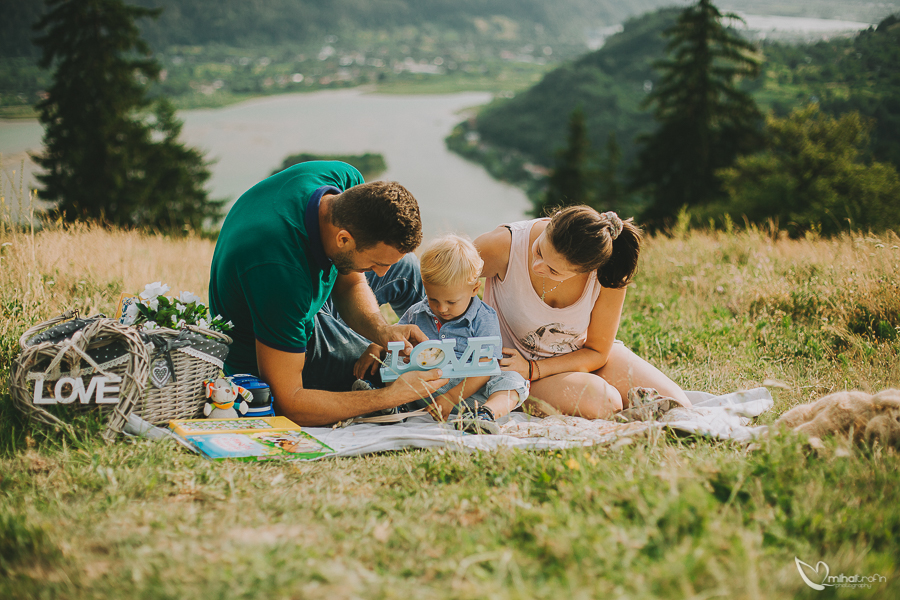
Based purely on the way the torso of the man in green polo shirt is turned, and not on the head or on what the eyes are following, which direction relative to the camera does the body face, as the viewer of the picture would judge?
to the viewer's right

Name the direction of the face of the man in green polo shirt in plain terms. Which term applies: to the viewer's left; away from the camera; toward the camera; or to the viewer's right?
to the viewer's right

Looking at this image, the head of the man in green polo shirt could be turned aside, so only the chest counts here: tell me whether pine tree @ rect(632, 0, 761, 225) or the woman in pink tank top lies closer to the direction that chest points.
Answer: the woman in pink tank top

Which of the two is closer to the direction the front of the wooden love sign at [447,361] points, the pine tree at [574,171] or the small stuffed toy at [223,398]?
the small stuffed toy

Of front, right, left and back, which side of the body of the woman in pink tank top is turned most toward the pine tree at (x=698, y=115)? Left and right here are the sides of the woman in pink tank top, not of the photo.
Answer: back
